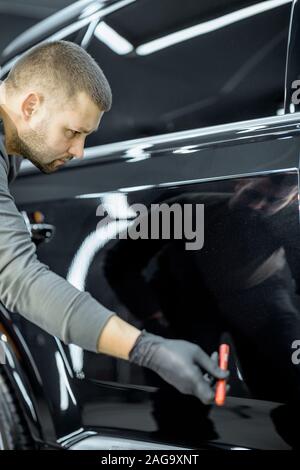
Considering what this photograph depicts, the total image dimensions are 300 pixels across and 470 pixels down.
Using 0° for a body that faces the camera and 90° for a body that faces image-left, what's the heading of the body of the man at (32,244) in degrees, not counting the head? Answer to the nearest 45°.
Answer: approximately 270°

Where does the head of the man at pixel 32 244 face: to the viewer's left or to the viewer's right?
to the viewer's right
